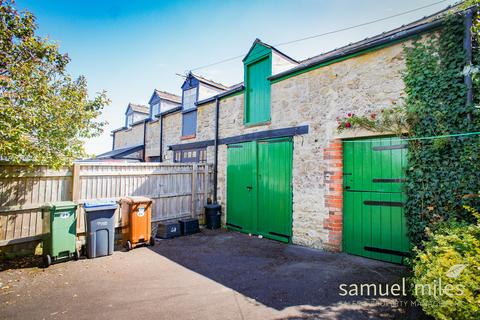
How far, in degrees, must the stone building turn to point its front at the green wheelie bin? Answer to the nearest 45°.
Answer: approximately 45° to its right

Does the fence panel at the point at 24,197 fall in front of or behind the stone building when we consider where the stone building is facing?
in front

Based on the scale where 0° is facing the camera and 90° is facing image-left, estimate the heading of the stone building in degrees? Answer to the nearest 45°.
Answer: approximately 45°

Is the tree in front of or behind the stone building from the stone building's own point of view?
in front

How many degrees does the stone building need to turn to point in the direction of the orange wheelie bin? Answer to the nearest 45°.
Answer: approximately 45° to its right
